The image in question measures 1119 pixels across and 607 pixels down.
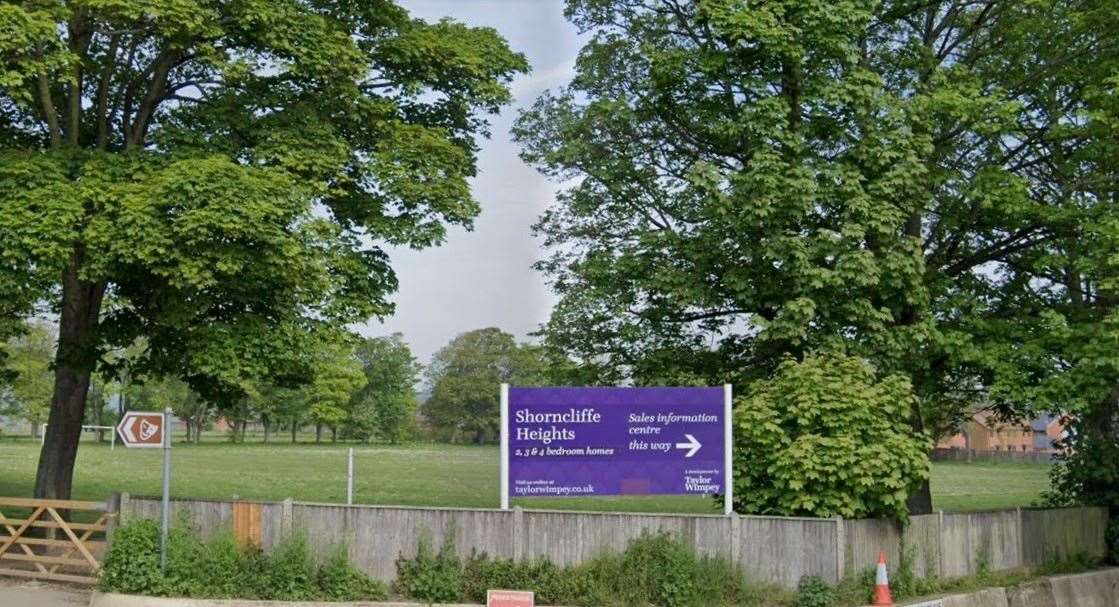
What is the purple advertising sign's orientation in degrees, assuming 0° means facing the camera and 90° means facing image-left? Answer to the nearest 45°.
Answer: approximately 0°

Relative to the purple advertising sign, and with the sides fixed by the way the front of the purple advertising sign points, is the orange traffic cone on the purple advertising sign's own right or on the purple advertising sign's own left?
on the purple advertising sign's own left

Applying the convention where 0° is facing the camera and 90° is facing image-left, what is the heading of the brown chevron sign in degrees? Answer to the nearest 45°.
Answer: approximately 0°

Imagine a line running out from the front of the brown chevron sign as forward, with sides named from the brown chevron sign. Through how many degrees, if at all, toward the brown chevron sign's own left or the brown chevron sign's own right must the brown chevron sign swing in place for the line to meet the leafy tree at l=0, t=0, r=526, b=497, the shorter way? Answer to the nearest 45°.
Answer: approximately 180°

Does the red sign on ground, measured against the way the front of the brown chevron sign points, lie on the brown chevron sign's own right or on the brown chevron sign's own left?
on the brown chevron sign's own left

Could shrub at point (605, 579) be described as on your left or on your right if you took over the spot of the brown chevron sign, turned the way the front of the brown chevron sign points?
on your left

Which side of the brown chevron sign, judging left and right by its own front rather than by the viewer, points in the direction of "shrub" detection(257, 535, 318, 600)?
left

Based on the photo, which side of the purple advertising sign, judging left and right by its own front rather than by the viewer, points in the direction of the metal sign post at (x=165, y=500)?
right
